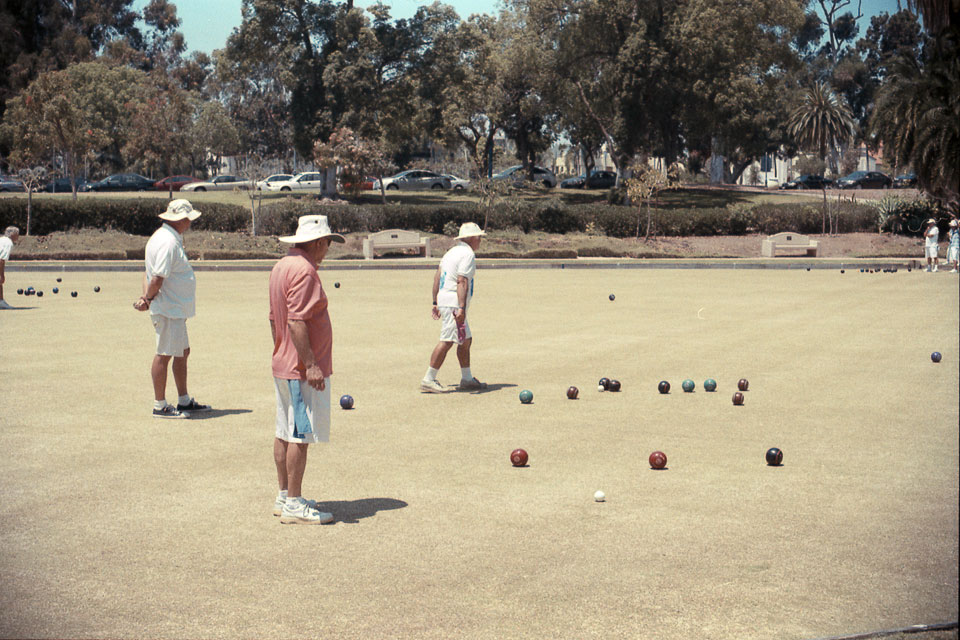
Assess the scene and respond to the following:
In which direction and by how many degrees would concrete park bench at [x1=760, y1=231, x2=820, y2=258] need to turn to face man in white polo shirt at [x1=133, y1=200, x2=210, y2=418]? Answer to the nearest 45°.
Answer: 0° — it already faces them

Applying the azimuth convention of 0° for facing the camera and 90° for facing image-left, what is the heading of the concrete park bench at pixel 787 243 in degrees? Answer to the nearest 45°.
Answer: approximately 0°

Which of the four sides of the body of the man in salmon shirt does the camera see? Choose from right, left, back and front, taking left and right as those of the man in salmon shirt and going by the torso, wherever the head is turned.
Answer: right

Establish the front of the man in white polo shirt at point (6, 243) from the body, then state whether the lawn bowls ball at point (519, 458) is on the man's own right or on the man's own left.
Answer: on the man's own right

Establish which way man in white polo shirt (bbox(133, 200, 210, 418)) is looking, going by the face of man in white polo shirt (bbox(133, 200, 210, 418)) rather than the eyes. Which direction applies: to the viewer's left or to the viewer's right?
to the viewer's right

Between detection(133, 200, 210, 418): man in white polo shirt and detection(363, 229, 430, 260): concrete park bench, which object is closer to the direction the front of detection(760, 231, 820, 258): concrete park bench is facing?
the man in white polo shirt

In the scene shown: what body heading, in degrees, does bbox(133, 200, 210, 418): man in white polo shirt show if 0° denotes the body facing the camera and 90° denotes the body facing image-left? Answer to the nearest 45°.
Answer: approximately 270°

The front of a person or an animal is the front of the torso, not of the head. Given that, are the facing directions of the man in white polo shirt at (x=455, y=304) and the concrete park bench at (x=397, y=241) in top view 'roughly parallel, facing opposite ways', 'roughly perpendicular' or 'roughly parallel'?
roughly perpendicular

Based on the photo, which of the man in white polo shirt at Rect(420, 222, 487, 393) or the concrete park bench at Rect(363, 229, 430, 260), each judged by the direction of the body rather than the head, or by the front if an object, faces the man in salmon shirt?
the concrete park bench

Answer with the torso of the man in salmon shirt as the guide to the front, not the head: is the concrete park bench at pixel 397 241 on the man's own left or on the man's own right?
on the man's own left
